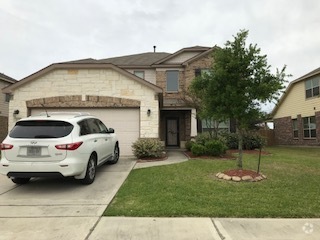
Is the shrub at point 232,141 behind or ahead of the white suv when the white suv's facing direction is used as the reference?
ahead

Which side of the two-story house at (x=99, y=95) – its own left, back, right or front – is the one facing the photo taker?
front

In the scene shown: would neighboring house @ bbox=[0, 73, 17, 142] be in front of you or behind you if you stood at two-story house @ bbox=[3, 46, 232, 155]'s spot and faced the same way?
behind

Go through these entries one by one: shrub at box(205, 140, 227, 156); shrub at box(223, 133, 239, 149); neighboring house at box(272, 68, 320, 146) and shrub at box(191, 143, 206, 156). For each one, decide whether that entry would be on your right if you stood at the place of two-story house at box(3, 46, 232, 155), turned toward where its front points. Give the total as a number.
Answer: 0

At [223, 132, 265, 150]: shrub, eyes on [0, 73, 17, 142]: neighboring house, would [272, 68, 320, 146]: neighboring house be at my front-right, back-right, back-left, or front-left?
back-right

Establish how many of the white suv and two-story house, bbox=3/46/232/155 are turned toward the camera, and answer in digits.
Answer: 1

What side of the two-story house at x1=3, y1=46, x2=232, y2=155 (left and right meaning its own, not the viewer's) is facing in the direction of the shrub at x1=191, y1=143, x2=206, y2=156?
front

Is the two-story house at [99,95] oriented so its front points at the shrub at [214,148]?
no

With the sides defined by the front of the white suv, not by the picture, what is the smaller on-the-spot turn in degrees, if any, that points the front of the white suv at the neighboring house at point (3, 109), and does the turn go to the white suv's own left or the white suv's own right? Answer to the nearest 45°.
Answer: approximately 45° to the white suv's own left

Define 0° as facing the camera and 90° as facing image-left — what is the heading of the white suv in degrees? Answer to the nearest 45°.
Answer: approximately 225°

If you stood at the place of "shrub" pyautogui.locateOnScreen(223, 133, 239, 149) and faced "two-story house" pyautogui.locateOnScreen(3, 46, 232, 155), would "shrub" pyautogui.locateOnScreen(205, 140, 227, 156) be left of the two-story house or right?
left

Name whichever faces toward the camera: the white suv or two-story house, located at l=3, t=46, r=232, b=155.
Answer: the two-story house

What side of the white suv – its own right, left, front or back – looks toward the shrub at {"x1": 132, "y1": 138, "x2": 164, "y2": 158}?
front
